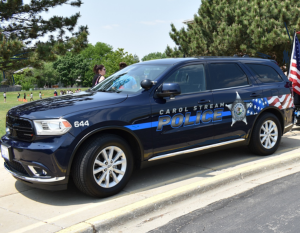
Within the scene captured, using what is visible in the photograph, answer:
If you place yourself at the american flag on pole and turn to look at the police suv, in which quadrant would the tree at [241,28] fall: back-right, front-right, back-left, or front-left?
back-right

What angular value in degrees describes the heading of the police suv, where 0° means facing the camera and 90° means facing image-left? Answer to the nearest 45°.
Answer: approximately 45°

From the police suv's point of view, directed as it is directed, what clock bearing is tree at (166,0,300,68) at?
The tree is roughly at 5 o'clock from the police suv.

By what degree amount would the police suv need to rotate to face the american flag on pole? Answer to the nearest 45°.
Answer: approximately 180°
